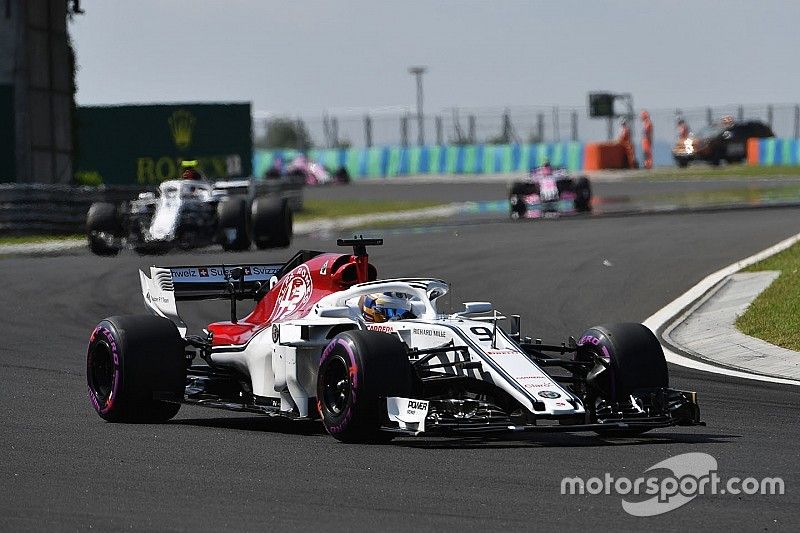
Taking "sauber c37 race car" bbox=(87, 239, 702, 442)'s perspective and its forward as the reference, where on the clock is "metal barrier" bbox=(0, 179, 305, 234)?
The metal barrier is roughly at 7 o'clock from the sauber c37 race car.

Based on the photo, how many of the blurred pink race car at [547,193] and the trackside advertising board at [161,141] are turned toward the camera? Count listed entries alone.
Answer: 2

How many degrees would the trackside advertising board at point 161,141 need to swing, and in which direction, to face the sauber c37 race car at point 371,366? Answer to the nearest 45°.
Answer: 0° — it already faces it

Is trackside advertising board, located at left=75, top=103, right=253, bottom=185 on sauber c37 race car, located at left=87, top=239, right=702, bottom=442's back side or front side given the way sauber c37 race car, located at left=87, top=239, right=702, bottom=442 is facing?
on the back side

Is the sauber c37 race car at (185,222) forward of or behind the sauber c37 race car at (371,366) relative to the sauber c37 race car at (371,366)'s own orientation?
behind

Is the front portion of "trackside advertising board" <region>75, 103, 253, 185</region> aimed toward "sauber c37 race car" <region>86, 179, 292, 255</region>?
yes

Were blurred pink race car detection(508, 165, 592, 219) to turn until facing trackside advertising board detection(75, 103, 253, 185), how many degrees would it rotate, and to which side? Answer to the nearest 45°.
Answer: approximately 135° to its right

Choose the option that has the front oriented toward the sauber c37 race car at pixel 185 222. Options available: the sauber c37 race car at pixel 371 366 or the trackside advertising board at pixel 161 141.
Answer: the trackside advertising board

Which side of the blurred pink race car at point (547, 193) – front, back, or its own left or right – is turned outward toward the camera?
front

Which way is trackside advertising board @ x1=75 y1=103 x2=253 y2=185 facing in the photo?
toward the camera

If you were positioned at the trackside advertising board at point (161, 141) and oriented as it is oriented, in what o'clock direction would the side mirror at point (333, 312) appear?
The side mirror is roughly at 12 o'clock from the trackside advertising board.

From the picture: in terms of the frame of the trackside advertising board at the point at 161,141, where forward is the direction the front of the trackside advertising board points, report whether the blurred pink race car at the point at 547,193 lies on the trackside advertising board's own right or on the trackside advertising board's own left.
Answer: on the trackside advertising board's own left

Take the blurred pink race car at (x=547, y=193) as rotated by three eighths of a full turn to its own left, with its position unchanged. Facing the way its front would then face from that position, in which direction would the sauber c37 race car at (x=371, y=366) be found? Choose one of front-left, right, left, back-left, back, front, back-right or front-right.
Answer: back-right

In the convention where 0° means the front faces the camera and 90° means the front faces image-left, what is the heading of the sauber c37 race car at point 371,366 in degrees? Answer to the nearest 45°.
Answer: approximately 315°

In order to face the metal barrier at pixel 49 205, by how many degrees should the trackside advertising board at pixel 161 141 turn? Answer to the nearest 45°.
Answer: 0° — it already faces it
